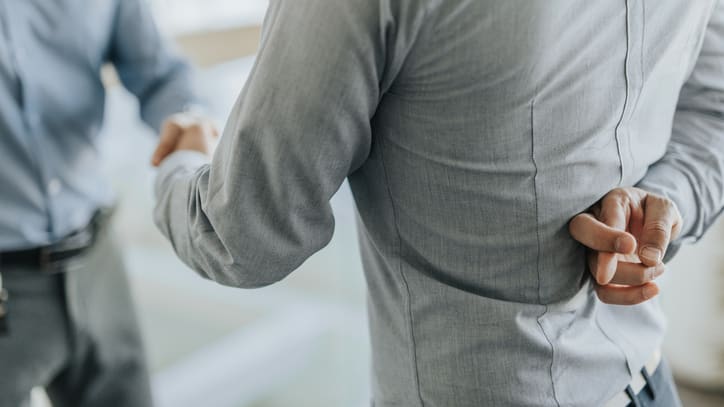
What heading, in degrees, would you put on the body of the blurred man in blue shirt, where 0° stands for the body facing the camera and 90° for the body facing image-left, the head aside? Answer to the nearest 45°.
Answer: approximately 315°
